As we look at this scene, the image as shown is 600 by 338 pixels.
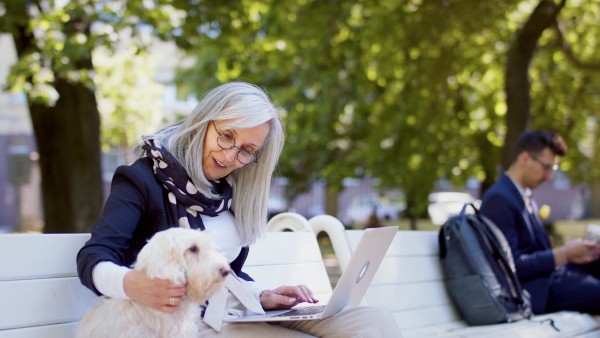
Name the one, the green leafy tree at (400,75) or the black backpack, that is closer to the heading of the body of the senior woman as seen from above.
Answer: the black backpack

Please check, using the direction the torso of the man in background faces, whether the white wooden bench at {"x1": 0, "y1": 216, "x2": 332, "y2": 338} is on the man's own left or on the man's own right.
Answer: on the man's own right

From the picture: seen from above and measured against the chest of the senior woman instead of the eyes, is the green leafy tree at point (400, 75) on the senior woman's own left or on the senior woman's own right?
on the senior woman's own left

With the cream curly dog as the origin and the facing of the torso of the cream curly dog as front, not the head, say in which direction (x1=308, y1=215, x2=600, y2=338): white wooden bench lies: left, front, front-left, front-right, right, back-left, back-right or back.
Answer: front-left

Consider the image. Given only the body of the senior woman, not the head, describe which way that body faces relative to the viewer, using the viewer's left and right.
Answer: facing the viewer and to the right of the viewer

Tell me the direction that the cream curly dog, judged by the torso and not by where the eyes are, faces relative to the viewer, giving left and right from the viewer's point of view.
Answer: facing to the right of the viewer
